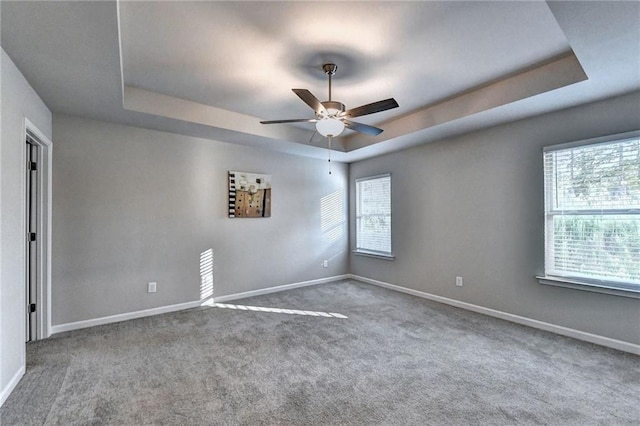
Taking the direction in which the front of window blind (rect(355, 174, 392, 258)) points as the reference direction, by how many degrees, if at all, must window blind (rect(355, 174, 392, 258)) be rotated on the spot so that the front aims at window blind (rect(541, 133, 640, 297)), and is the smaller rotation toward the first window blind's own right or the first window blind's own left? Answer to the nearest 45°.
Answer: approximately 90° to the first window blind's own left

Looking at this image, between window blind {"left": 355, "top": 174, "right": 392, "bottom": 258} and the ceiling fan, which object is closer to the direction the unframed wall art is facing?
the ceiling fan

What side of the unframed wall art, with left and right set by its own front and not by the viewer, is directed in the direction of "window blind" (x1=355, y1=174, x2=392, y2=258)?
left

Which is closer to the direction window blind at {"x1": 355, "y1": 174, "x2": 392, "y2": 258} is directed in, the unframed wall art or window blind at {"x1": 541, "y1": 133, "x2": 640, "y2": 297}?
the unframed wall art

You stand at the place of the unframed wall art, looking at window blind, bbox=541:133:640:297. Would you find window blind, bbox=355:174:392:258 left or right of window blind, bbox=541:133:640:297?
left

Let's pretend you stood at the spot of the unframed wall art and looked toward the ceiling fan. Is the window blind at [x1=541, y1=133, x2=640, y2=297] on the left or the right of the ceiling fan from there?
left

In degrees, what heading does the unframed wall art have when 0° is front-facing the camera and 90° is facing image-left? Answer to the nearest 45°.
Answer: approximately 0°

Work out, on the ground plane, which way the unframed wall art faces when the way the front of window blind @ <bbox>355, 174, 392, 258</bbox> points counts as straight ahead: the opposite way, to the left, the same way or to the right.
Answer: to the left

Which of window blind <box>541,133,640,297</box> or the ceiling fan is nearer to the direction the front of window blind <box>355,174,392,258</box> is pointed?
the ceiling fan

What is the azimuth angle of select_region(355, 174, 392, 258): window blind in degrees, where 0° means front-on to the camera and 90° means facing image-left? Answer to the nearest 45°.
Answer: approximately 45°

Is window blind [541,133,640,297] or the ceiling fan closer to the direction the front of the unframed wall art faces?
the ceiling fan
